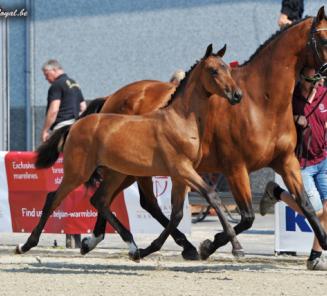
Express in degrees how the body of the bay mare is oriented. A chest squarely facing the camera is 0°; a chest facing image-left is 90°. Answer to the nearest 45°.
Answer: approximately 315°

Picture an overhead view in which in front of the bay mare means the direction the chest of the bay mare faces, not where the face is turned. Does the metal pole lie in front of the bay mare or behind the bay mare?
behind

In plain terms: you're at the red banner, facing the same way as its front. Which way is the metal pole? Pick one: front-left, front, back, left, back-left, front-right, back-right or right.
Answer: back

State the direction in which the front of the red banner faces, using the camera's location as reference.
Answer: facing the viewer

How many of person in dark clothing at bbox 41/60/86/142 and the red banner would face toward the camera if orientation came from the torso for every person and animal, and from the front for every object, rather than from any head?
1

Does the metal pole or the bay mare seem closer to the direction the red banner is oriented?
the bay mare

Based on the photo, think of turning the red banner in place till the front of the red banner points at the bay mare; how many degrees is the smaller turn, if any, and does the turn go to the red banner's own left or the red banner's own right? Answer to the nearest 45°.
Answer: approximately 45° to the red banner's own left
